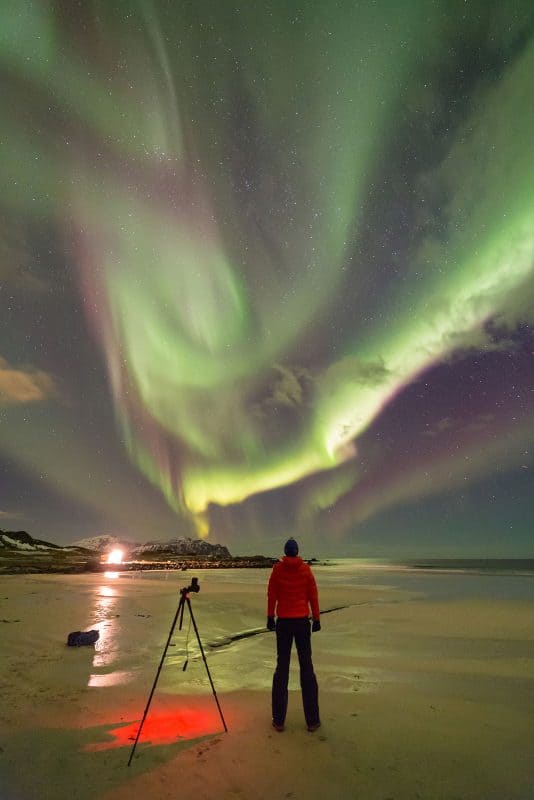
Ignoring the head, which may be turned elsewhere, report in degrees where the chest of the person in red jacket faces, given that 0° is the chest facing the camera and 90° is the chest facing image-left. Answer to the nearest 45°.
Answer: approximately 180°
